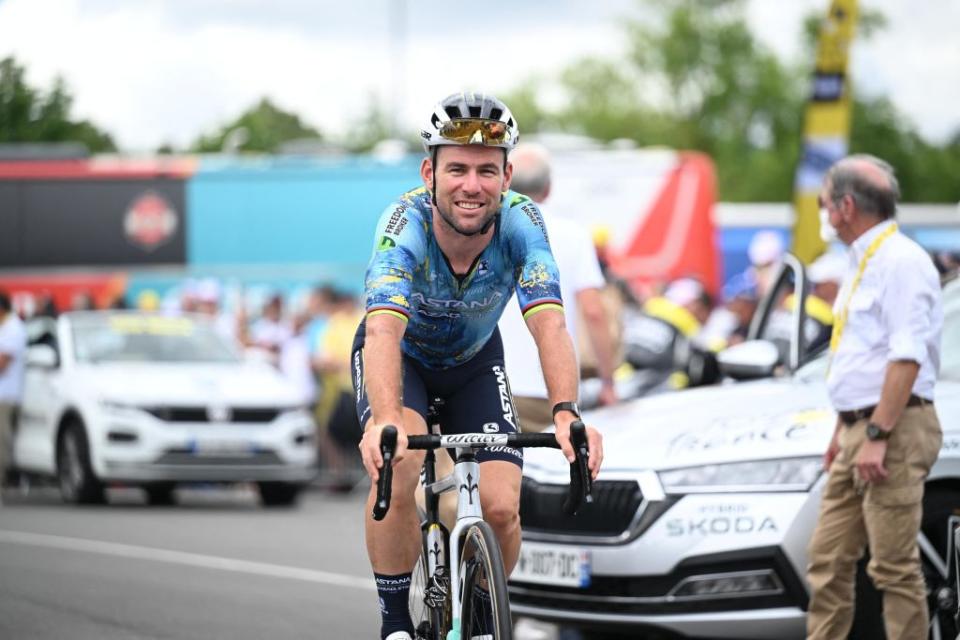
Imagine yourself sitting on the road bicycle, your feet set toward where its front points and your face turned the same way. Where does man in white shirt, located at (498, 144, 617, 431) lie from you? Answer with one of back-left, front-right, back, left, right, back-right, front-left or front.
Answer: back

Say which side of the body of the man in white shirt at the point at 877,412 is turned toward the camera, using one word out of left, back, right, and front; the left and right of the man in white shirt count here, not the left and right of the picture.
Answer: left

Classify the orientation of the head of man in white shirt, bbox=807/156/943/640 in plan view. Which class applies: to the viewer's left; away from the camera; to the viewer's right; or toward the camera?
to the viewer's left

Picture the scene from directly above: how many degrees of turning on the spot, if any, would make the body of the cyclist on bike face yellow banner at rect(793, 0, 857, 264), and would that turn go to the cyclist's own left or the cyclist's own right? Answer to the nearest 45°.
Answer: approximately 180°
